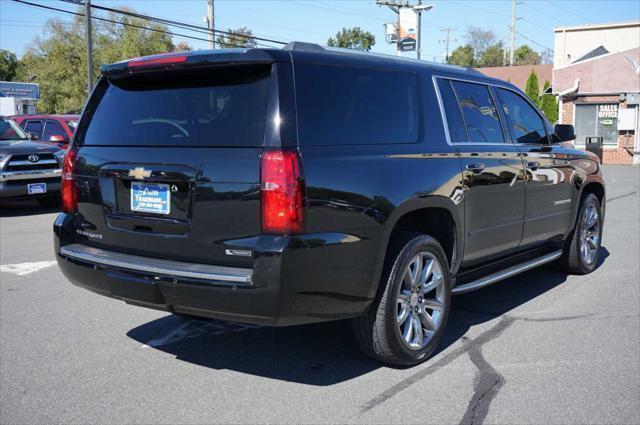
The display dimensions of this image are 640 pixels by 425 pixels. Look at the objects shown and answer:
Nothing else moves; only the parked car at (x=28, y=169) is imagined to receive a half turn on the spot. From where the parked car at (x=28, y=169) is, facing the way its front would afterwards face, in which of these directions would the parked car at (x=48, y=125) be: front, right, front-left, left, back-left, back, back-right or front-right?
front-right

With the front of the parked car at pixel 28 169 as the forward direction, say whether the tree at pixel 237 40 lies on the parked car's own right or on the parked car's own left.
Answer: on the parked car's own left

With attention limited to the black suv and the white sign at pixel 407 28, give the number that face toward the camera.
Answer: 1

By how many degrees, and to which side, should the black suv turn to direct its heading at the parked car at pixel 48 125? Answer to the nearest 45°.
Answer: approximately 90° to its left

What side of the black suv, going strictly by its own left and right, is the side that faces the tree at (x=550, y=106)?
front

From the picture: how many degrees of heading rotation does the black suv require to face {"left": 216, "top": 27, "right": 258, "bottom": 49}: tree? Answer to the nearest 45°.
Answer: approximately 45° to its left

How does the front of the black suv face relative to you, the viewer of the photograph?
facing away from the viewer and to the right of the viewer

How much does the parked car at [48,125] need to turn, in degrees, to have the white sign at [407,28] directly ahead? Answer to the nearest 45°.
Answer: approximately 90° to its left

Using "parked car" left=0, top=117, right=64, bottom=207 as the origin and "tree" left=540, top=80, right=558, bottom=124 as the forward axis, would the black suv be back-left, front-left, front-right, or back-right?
back-right

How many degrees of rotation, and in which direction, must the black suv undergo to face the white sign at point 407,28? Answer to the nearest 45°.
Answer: approximately 45° to its left
